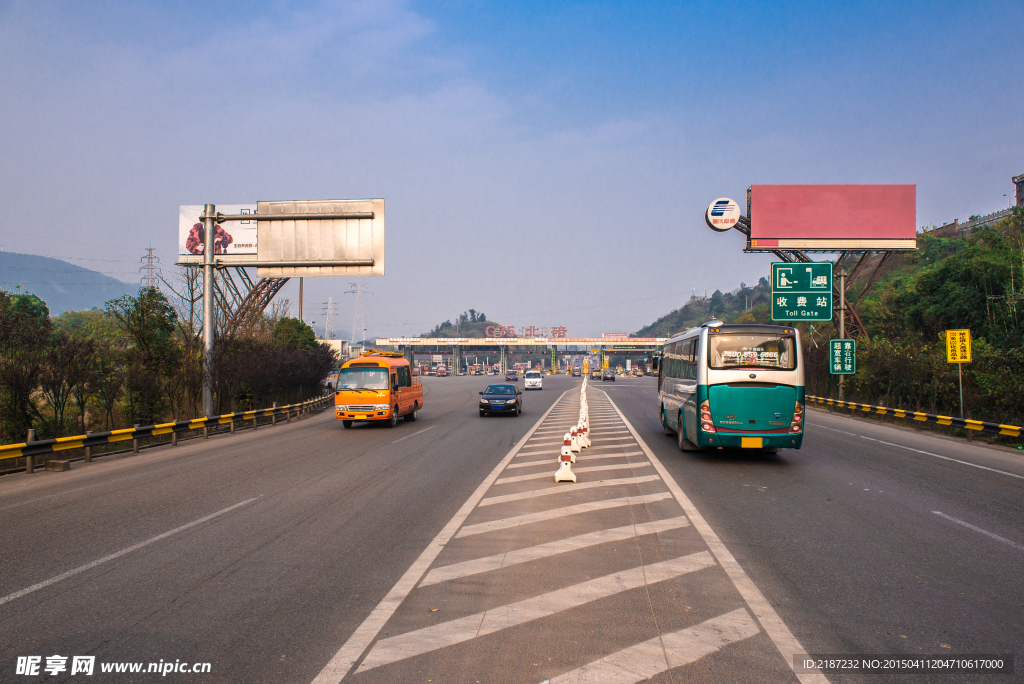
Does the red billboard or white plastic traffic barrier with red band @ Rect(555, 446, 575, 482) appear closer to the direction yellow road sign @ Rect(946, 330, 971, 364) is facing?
the white plastic traffic barrier with red band

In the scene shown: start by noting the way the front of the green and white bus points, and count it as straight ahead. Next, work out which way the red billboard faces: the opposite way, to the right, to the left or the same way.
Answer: the opposite way

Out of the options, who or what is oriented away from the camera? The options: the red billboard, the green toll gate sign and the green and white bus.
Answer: the green and white bus

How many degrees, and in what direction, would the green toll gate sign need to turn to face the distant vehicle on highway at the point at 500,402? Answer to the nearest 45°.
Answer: approximately 45° to its right

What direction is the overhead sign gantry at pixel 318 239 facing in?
away from the camera

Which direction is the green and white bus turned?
away from the camera

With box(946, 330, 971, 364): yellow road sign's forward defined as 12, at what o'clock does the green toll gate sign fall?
The green toll gate sign is roughly at 5 o'clock from the yellow road sign.

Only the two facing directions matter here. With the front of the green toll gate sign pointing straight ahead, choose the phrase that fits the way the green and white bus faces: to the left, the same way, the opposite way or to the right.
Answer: the opposite way

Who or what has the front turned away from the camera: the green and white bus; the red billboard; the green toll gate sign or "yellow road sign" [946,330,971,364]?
the green and white bus

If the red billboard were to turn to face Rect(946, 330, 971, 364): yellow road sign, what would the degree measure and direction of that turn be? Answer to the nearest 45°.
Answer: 0° — it already faces it

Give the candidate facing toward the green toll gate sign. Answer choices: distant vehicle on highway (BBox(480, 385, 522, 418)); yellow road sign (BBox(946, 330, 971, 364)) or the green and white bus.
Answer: the green and white bus

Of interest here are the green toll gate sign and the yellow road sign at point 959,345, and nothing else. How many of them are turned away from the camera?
0

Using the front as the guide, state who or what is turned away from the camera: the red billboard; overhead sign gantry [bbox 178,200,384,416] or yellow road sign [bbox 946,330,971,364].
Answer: the overhead sign gantry

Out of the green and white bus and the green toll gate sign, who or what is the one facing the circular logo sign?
the green and white bus

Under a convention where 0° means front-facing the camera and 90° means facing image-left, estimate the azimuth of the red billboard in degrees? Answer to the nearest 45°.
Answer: approximately 0°
